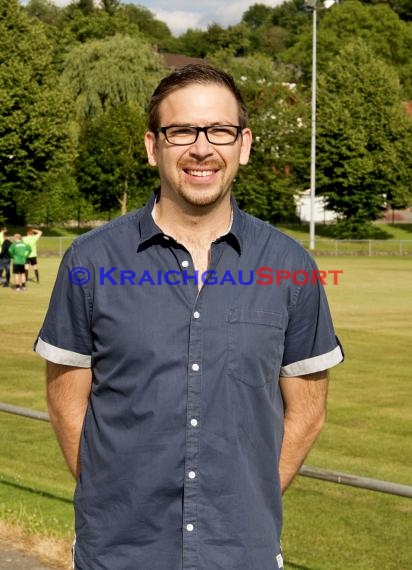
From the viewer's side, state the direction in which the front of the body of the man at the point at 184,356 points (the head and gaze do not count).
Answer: toward the camera

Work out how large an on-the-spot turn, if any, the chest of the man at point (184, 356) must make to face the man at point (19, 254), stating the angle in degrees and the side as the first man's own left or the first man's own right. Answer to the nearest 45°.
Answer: approximately 180°

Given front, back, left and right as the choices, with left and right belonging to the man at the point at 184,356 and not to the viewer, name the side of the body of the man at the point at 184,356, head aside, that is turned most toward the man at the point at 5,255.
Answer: back
